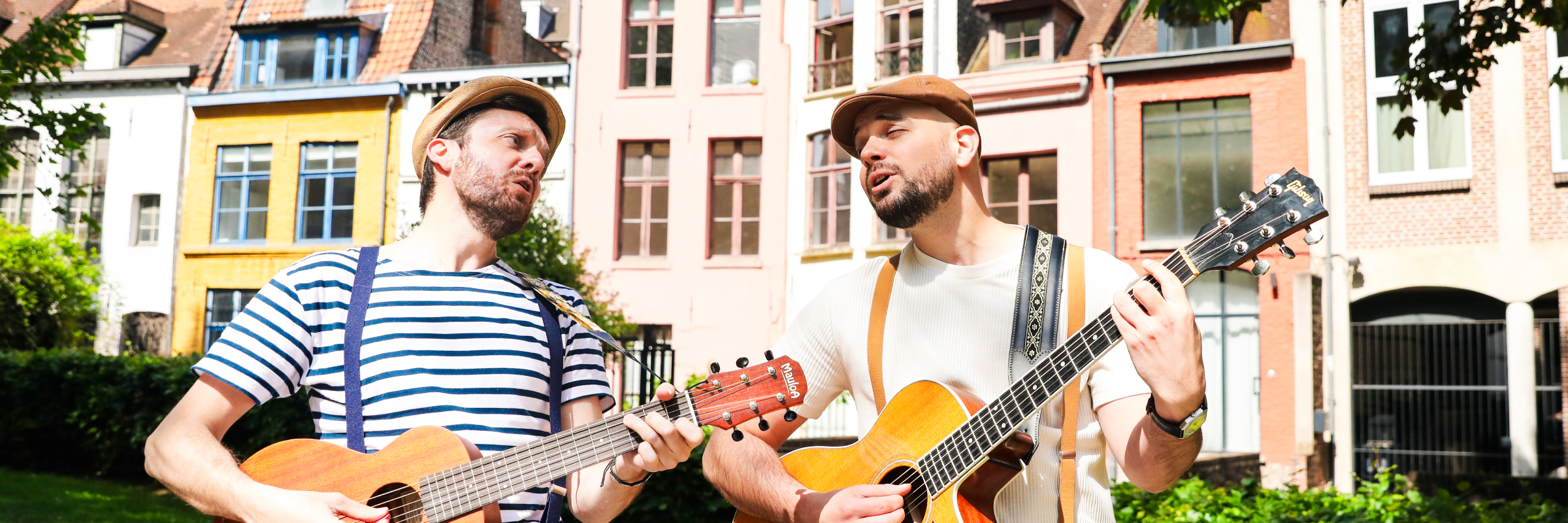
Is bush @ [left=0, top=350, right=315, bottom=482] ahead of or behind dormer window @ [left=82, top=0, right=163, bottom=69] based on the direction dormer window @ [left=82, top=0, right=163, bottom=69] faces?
ahead

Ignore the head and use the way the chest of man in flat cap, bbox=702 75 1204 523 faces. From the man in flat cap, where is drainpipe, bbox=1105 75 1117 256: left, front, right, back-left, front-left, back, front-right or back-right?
back

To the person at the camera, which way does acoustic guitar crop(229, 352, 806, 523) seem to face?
facing the viewer

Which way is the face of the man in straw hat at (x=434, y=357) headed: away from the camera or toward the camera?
toward the camera

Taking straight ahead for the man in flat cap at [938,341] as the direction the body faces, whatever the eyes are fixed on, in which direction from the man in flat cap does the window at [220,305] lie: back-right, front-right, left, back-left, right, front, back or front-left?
back-right

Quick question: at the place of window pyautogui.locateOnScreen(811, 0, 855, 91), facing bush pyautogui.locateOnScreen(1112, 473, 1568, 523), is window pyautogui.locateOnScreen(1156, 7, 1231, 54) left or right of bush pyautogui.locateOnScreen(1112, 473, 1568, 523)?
left

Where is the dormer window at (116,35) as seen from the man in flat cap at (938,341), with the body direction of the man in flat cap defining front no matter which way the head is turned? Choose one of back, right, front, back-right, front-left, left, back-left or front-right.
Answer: back-right

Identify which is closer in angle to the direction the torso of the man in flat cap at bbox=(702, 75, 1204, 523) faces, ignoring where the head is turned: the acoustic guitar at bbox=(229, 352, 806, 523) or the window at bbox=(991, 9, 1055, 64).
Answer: the acoustic guitar

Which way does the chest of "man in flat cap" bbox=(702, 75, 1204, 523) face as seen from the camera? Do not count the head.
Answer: toward the camera

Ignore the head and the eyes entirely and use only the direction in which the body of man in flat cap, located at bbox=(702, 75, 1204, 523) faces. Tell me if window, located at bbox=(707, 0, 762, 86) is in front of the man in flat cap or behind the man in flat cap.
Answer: behind

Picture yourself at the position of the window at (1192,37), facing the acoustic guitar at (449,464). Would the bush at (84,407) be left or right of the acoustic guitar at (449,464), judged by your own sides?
right

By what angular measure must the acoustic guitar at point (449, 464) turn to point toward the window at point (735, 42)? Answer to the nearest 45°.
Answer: approximately 180°

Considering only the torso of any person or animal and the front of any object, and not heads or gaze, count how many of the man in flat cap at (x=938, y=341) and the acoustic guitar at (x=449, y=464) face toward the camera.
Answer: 2

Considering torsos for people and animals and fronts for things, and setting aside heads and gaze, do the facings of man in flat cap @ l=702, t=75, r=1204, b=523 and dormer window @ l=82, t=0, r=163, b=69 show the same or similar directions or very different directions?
same or similar directions

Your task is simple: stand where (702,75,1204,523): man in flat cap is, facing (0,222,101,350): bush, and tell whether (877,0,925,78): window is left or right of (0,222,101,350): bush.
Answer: right

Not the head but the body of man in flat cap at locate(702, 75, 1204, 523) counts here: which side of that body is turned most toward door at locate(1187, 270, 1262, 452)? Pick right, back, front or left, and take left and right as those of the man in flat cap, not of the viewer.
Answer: back
